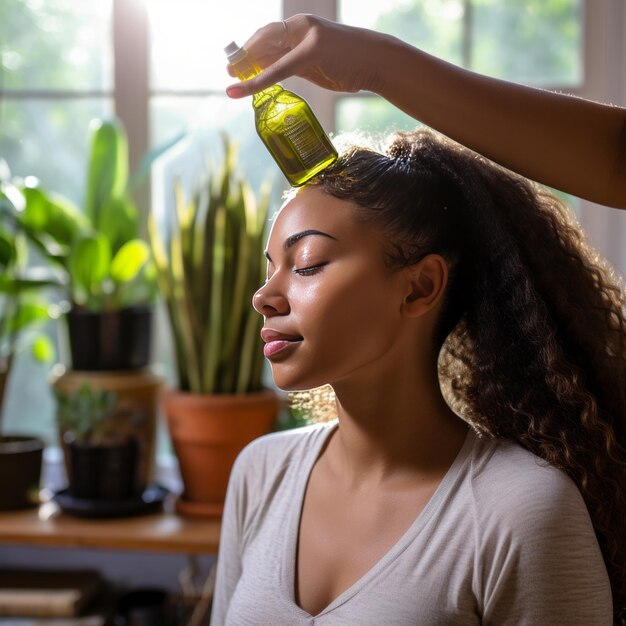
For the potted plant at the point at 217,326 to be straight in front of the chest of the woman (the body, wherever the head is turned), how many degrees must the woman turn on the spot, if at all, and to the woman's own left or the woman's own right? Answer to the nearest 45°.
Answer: approximately 90° to the woman's own right

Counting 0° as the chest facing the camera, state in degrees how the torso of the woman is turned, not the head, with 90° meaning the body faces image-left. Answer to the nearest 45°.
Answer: approximately 45°

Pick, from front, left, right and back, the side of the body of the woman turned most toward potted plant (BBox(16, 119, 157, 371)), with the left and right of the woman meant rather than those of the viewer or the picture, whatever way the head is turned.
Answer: right

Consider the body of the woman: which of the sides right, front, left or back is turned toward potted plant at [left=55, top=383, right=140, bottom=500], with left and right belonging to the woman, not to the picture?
right

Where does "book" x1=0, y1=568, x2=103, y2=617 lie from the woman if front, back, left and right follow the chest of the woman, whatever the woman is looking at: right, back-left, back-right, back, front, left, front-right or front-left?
right

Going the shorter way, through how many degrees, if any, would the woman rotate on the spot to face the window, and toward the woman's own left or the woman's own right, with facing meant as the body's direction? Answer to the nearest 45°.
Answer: approximately 135° to the woman's own right

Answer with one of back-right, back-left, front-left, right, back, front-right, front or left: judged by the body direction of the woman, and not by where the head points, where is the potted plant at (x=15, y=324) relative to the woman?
right

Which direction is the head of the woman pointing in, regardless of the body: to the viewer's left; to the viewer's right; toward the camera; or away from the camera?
to the viewer's left
